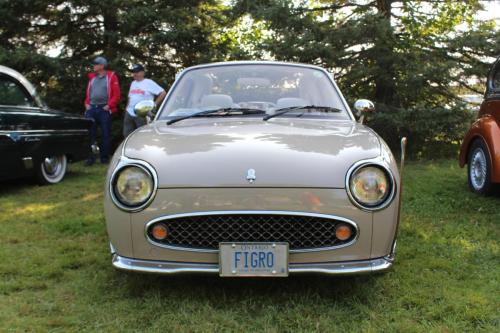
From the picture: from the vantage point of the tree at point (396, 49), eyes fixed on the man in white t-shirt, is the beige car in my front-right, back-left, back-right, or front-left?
front-left

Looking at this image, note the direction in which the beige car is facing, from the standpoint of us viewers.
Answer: facing the viewer

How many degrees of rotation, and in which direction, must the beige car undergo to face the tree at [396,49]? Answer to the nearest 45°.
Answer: approximately 180°

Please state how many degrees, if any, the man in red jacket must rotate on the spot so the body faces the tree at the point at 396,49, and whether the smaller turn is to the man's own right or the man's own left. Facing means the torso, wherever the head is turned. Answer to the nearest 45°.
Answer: approximately 135° to the man's own left

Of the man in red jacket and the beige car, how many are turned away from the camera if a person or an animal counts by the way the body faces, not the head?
0

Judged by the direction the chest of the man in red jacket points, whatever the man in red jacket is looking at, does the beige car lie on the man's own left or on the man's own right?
on the man's own left

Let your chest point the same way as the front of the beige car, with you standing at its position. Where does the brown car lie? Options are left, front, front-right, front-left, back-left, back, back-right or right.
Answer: back-left

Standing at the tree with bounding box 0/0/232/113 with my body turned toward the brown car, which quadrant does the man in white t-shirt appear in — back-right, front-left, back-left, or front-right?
front-right

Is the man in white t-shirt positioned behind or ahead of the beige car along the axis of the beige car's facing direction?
behind

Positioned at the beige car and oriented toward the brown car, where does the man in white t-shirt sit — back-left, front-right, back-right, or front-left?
front-left

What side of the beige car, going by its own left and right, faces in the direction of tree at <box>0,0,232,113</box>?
back

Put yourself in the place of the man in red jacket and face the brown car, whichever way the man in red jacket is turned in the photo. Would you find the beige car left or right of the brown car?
right

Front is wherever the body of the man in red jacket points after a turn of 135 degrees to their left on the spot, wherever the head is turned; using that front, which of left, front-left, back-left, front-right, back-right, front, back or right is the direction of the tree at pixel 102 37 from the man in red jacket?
left

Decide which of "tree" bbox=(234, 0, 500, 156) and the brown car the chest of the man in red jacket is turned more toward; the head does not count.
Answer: the brown car

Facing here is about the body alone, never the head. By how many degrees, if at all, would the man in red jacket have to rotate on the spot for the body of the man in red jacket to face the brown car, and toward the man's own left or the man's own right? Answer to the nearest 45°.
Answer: approximately 90° to the man's own left

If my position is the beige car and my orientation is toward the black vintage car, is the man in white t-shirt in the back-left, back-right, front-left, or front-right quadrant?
front-right

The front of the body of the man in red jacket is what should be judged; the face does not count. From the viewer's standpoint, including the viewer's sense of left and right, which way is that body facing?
facing the viewer and to the left of the viewer
